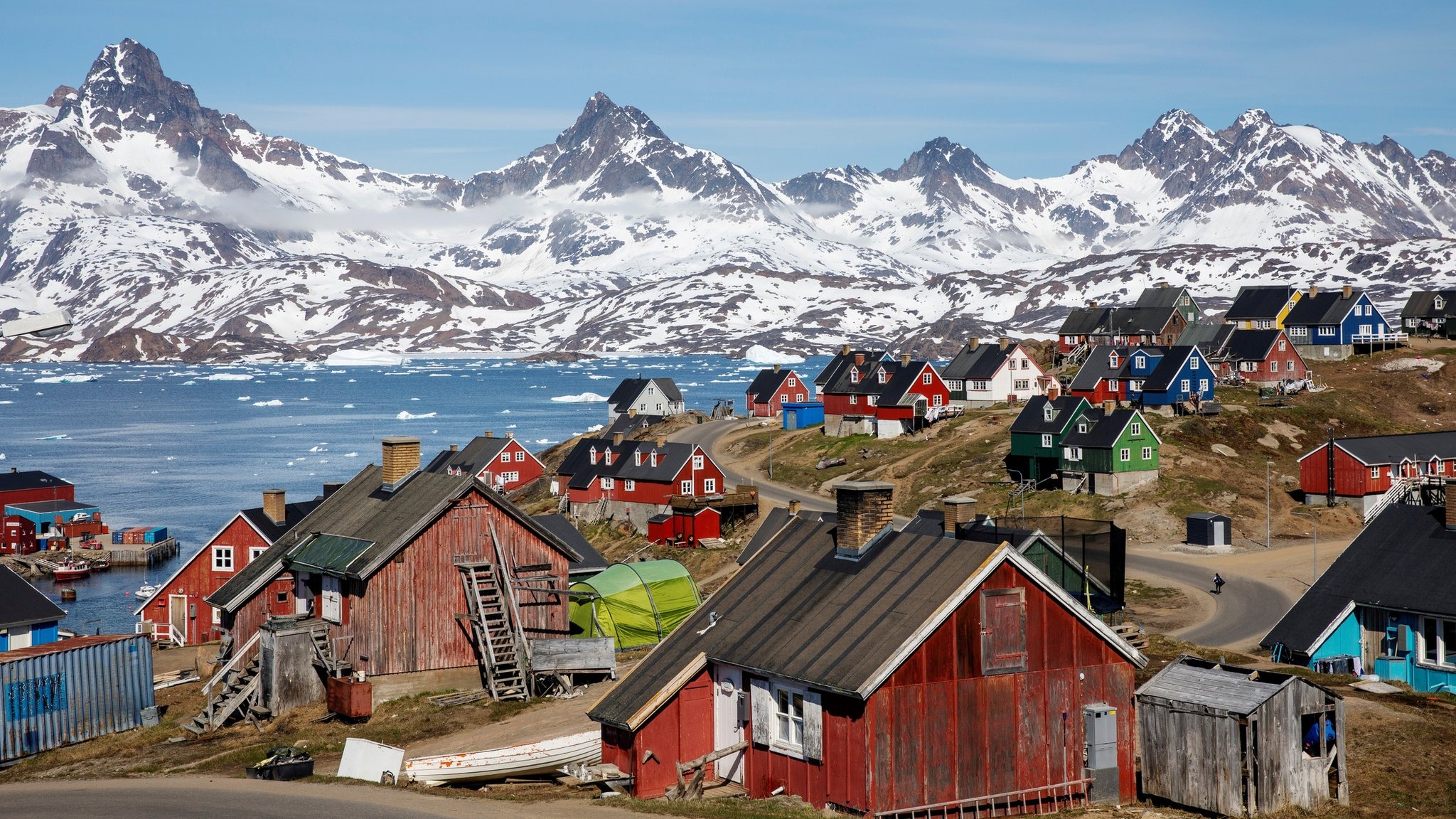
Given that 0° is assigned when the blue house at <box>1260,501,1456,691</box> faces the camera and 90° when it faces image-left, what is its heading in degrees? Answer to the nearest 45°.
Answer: approximately 45°

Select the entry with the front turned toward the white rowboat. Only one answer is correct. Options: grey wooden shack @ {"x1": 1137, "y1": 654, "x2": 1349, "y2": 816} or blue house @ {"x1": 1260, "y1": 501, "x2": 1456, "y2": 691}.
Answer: the blue house

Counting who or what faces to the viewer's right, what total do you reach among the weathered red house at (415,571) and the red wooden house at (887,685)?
0

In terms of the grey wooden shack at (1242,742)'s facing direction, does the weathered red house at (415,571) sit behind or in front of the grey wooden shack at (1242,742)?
behind

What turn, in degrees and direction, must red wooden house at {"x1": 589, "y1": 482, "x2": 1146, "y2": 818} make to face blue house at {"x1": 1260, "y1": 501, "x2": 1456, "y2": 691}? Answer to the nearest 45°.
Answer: approximately 180°

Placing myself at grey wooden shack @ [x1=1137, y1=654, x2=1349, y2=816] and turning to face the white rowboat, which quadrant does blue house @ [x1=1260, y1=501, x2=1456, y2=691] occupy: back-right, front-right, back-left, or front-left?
back-right

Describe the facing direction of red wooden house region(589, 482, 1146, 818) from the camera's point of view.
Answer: facing the viewer and to the left of the viewer

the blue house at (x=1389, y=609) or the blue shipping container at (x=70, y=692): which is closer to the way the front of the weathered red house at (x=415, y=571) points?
the blue shipping container

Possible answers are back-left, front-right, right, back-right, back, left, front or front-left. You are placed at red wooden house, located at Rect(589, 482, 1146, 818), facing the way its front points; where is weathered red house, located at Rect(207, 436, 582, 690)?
right

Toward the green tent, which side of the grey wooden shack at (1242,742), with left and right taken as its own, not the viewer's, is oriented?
back

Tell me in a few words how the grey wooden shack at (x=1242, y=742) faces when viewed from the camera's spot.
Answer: facing the viewer and to the right of the viewer
